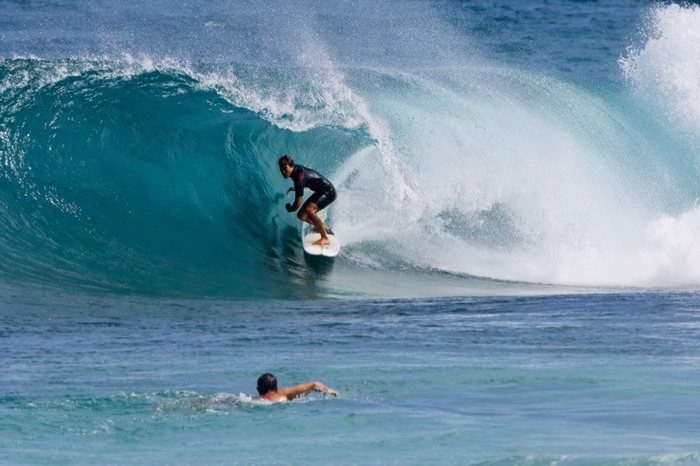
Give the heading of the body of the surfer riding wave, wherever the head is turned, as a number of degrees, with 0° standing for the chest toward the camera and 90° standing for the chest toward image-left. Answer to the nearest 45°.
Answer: approximately 90°
